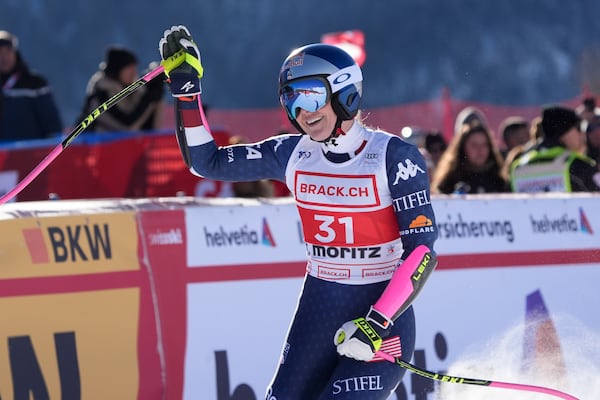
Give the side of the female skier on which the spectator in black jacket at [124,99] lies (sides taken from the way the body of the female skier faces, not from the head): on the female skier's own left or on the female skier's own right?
on the female skier's own right

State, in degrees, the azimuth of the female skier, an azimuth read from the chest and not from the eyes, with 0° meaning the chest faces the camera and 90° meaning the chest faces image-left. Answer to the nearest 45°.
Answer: approximately 45°

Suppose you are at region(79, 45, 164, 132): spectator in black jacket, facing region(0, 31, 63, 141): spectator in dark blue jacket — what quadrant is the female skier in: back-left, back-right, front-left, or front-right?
back-left

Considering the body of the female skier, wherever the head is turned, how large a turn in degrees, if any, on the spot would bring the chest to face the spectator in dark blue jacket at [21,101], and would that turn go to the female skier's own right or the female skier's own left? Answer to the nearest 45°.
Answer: approximately 90° to the female skier's own right
